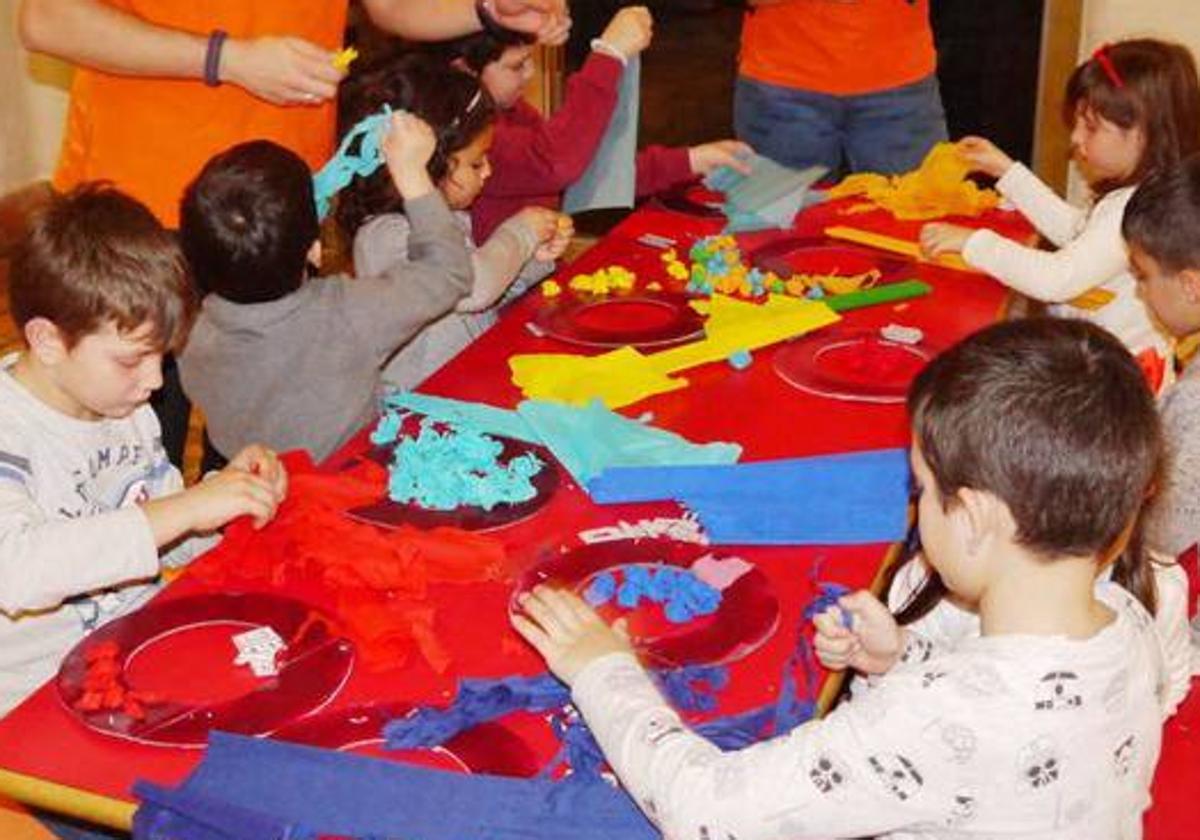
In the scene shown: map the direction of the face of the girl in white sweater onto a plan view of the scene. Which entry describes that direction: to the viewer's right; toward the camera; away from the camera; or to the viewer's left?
to the viewer's left

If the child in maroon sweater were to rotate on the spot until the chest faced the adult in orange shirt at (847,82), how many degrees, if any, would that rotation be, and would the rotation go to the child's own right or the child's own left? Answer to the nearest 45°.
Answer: approximately 45° to the child's own left

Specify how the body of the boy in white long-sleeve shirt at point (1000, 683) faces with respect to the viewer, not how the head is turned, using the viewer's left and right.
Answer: facing away from the viewer and to the left of the viewer

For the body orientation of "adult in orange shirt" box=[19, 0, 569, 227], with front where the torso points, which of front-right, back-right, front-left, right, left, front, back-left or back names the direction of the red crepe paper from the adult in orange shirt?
front-right

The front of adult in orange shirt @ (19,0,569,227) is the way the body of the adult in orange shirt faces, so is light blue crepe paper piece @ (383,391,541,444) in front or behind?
in front
